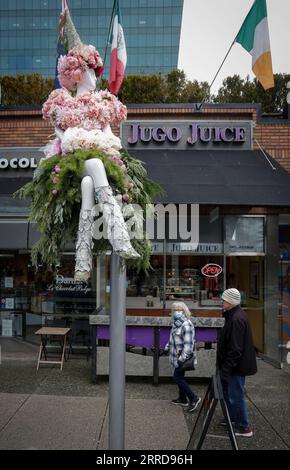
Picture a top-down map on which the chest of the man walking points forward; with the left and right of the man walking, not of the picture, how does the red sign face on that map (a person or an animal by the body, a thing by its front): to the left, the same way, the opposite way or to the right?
to the left

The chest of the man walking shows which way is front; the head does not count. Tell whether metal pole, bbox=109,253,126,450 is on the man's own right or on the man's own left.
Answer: on the man's own left

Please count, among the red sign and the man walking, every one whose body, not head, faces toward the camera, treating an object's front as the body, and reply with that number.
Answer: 1

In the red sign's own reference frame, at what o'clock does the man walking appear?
The man walking is roughly at 12 o'clock from the red sign.

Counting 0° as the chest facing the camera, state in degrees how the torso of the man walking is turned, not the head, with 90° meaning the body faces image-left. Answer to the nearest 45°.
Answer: approximately 90°
